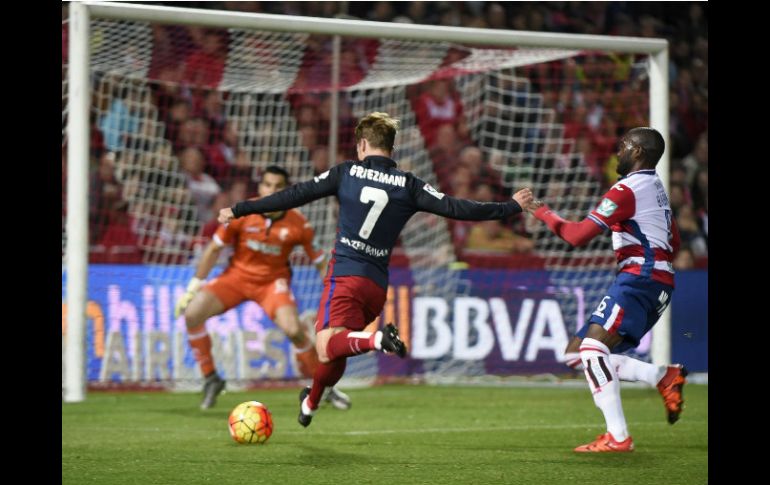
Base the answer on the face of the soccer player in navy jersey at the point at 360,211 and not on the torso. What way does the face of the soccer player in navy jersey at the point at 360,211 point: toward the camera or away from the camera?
away from the camera

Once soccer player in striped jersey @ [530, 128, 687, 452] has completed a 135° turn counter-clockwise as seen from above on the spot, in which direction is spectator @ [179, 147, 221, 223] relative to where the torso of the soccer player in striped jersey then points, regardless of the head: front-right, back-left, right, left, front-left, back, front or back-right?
back

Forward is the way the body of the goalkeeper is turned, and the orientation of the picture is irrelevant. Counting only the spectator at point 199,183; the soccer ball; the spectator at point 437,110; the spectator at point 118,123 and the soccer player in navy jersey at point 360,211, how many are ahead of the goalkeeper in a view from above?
2

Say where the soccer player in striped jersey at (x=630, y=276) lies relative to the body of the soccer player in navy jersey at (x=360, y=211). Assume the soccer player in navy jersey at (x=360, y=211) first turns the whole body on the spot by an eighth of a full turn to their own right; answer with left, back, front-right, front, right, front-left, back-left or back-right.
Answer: right

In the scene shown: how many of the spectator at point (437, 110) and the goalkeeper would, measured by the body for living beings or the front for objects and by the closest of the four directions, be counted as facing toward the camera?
2

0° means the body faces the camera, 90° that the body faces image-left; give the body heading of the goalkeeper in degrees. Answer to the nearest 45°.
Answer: approximately 0°

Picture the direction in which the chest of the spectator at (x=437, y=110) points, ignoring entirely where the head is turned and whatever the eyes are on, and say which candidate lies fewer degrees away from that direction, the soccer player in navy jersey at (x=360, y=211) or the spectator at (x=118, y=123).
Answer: the soccer player in navy jersey

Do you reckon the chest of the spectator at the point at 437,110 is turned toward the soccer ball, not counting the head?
yes

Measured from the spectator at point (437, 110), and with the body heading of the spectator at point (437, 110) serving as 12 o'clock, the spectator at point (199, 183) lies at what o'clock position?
the spectator at point (199, 183) is roughly at 2 o'clock from the spectator at point (437, 110).

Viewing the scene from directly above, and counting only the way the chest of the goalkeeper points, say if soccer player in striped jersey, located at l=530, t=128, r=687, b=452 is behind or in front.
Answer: in front

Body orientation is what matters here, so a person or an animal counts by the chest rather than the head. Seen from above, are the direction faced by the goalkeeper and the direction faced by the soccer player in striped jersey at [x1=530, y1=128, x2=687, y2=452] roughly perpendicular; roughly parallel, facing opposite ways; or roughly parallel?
roughly perpendicular

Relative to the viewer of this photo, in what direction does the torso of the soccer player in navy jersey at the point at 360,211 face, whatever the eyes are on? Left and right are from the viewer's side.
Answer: facing away from the viewer and to the left of the viewer

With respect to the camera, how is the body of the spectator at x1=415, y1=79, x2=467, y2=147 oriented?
toward the camera

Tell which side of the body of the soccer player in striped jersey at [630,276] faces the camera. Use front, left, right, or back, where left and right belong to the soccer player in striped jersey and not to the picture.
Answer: left
